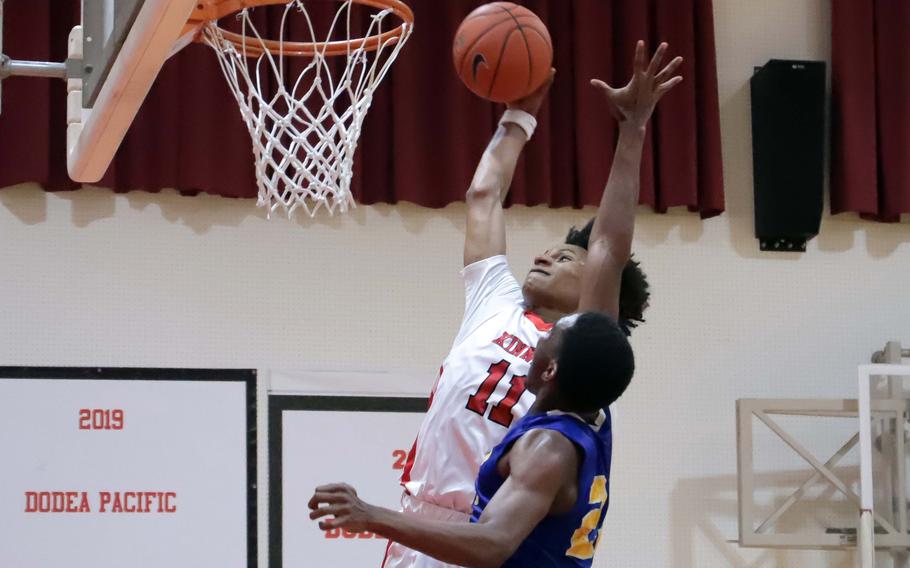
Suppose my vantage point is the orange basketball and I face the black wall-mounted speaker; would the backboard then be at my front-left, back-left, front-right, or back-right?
back-left

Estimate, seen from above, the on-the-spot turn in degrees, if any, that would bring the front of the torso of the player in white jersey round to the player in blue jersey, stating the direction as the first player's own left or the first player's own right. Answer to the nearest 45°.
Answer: approximately 45° to the first player's own left

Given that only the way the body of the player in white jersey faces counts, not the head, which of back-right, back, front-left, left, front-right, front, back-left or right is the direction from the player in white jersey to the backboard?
front-right

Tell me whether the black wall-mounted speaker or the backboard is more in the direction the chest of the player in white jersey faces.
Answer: the backboard

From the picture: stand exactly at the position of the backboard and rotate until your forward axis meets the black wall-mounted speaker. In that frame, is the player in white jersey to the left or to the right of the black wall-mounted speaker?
right

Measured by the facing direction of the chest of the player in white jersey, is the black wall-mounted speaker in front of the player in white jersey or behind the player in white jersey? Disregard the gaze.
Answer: behind

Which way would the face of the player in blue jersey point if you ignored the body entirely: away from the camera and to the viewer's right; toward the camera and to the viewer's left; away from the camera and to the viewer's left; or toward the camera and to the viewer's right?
away from the camera and to the viewer's left

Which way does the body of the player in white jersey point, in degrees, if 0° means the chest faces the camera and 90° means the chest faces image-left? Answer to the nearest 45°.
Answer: approximately 45°
